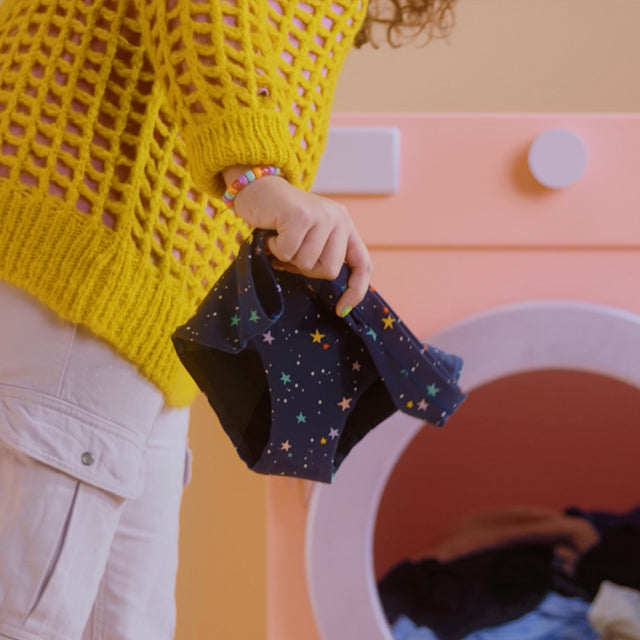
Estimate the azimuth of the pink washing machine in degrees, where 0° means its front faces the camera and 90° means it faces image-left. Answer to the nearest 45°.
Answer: approximately 0°
